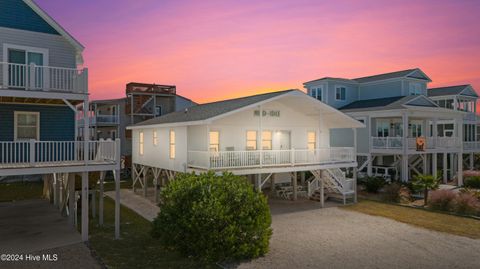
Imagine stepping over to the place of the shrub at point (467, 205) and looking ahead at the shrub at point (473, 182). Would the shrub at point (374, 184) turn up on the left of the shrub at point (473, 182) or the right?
left

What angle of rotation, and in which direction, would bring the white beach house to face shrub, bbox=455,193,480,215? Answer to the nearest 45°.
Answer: approximately 45° to its left

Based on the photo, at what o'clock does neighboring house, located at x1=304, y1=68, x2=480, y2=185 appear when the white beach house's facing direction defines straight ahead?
The neighboring house is roughly at 9 o'clock from the white beach house.

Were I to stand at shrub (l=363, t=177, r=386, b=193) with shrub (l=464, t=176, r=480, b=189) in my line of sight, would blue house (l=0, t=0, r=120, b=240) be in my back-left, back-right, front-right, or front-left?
back-right

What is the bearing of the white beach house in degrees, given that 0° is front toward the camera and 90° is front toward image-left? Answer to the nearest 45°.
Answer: approximately 315°

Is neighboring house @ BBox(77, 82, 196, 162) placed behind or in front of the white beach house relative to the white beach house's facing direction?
behind

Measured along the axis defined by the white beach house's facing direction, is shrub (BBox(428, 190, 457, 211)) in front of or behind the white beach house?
in front

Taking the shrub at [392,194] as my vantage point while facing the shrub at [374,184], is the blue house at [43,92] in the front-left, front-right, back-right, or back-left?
back-left

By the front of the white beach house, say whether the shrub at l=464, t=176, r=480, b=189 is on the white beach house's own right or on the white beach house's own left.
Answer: on the white beach house's own left
